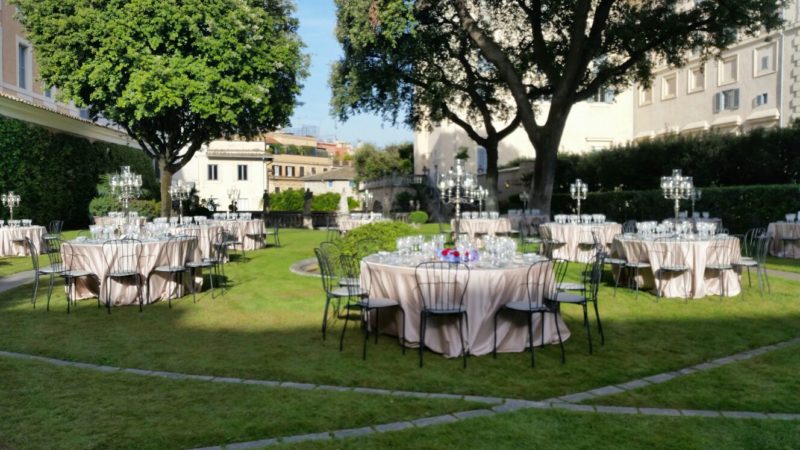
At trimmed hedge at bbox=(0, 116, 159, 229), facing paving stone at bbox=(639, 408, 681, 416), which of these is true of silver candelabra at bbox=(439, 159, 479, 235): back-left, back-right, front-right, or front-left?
front-left

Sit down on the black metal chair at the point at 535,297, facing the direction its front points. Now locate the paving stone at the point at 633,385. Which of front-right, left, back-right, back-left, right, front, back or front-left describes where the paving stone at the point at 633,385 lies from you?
back

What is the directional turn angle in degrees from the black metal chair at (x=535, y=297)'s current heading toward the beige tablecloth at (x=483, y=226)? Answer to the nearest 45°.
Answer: approximately 45° to its right

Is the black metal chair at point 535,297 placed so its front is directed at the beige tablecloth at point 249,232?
yes

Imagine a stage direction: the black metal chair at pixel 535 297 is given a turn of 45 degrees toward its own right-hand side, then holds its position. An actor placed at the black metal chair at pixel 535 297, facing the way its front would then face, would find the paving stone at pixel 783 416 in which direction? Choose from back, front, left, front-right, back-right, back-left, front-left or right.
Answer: back-right

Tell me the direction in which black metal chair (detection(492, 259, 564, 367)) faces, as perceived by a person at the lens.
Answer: facing away from the viewer and to the left of the viewer

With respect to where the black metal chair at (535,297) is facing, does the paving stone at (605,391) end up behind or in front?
behind

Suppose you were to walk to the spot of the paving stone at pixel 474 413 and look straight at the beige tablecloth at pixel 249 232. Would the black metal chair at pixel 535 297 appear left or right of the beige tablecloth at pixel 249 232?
right

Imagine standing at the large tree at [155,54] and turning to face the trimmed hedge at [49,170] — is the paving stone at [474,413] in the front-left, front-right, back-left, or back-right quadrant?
back-left

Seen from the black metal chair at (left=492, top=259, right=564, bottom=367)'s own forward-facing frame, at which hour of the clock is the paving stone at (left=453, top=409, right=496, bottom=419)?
The paving stone is roughly at 8 o'clock from the black metal chair.

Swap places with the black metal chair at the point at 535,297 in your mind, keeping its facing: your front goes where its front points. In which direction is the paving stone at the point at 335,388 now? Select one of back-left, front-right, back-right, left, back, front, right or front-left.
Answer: left

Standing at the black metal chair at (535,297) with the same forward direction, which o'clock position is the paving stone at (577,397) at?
The paving stone is roughly at 7 o'clock from the black metal chair.

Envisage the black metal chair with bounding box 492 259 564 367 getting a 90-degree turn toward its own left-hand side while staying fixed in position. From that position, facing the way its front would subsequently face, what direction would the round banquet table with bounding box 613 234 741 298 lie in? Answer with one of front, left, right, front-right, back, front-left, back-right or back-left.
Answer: back

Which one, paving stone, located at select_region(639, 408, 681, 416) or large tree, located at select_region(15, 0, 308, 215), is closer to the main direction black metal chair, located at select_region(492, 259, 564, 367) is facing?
the large tree

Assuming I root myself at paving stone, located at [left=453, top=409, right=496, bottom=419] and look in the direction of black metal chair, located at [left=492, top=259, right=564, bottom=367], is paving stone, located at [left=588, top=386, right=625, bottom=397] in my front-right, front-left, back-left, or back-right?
front-right

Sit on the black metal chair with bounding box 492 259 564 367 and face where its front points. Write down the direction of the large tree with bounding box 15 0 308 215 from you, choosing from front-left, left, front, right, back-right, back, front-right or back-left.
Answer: front

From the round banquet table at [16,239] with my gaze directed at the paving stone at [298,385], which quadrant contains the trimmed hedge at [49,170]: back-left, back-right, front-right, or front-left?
back-left

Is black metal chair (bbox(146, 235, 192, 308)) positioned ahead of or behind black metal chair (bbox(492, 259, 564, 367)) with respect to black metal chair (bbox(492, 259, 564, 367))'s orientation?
ahead

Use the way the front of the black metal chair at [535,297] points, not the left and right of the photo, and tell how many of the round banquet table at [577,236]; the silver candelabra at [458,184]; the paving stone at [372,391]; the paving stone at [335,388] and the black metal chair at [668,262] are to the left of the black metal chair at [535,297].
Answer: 2
